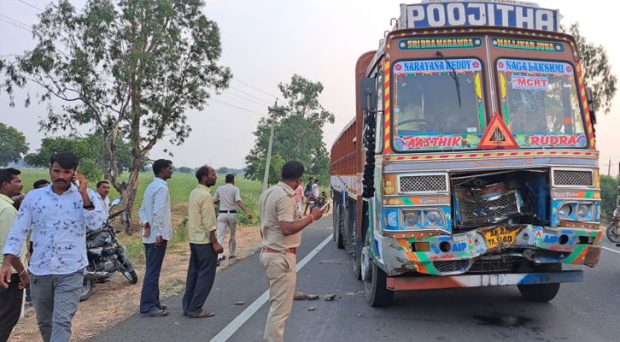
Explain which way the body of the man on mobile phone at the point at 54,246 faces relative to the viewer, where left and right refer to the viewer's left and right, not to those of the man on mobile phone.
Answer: facing the viewer

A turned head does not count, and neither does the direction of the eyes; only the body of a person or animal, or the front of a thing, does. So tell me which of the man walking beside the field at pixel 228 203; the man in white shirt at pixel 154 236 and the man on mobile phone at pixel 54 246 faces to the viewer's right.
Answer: the man in white shirt

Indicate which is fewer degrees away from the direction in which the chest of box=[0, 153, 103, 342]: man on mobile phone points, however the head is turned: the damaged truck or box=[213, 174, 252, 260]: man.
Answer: the damaged truck

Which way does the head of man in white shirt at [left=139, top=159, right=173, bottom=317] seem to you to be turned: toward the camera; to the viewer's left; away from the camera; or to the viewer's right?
to the viewer's right
